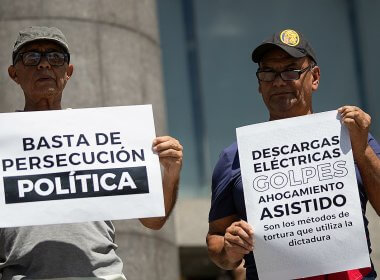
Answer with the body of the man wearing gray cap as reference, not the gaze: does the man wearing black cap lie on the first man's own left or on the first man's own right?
on the first man's own left

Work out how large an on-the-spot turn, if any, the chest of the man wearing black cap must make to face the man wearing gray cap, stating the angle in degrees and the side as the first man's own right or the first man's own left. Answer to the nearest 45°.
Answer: approximately 90° to the first man's own right

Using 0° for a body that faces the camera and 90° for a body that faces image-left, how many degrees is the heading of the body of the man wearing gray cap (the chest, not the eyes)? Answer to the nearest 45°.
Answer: approximately 0°

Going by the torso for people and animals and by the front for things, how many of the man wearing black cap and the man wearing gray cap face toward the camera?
2
